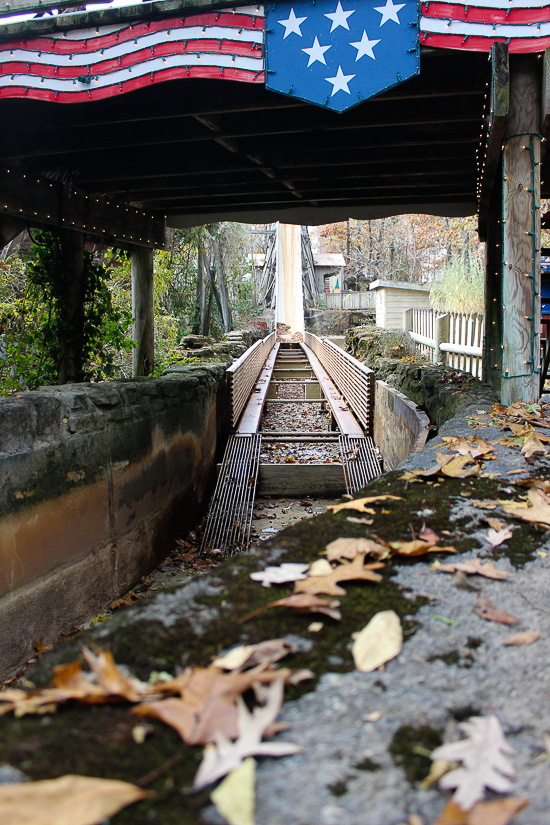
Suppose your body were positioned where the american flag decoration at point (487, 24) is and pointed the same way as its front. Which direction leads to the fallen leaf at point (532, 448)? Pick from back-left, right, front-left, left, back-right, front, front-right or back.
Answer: front

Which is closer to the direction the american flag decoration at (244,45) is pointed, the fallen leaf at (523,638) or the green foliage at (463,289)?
the fallen leaf

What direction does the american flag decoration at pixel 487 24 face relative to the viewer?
toward the camera

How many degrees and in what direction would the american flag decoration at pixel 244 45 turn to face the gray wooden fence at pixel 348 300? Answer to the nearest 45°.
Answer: approximately 180°

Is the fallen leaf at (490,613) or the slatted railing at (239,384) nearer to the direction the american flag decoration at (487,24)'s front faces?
the fallen leaf

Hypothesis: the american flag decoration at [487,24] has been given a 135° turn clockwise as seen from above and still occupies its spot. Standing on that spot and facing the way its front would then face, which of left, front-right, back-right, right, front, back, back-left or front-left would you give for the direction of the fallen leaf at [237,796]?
back-left

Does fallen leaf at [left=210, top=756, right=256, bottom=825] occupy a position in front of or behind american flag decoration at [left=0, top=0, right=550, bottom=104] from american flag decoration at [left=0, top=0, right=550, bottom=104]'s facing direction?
in front

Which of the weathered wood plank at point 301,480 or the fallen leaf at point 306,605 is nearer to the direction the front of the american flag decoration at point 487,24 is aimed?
the fallen leaf

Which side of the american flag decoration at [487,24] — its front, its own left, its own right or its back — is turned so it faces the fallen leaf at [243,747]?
front

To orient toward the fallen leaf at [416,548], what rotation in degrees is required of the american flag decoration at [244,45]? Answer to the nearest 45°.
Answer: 0° — it already faces it

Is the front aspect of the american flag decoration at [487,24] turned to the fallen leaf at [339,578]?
yes

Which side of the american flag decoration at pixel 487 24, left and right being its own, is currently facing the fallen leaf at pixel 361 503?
front
